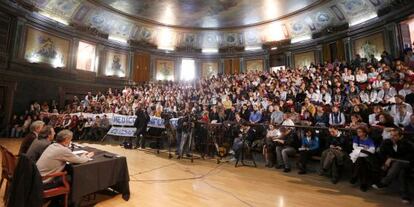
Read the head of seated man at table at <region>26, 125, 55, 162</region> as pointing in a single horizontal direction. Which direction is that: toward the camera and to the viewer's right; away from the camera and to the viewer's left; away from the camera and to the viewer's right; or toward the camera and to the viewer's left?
away from the camera and to the viewer's right

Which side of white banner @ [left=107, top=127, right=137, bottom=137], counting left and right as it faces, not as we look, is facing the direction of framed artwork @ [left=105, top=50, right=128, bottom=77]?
back

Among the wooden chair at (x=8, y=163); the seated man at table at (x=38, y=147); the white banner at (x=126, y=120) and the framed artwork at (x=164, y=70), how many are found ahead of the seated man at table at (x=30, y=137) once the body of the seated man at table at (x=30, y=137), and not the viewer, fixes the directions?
2

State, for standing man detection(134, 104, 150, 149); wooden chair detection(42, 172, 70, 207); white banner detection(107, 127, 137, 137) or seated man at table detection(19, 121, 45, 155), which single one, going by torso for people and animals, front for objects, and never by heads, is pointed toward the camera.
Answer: the white banner

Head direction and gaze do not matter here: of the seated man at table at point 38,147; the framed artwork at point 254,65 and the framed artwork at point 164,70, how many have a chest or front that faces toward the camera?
2

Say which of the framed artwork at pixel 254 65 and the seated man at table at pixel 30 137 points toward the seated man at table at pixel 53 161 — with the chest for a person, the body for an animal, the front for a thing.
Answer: the framed artwork

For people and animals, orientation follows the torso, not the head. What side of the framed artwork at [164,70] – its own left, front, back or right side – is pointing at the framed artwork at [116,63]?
right

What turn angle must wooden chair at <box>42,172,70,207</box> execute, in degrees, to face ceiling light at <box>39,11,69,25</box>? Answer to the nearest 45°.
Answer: approximately 45° to its left

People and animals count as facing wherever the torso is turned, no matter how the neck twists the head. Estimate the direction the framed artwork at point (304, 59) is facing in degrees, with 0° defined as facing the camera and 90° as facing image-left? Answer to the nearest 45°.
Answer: approximately 45°

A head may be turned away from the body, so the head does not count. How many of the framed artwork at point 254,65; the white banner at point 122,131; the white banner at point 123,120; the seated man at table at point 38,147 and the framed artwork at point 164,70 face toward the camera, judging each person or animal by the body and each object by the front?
4

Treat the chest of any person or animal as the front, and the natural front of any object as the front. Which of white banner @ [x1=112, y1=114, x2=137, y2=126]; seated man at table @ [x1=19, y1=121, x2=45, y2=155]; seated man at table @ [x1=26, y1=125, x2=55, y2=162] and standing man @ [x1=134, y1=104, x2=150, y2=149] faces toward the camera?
the white banner
